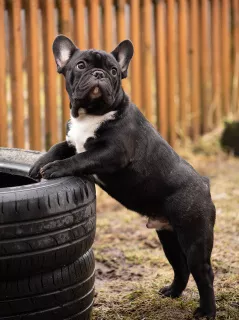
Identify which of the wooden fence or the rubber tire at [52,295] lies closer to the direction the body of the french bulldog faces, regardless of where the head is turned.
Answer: the rubber tire

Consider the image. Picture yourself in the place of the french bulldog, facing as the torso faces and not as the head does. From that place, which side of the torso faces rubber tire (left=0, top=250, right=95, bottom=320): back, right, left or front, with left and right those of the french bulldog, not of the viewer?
front

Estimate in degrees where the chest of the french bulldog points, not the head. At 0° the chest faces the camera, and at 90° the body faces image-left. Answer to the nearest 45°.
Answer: approximately 45°

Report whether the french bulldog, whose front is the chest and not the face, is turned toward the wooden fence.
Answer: no

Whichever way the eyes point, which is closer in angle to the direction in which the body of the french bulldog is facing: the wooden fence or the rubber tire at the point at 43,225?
the rubber tire
